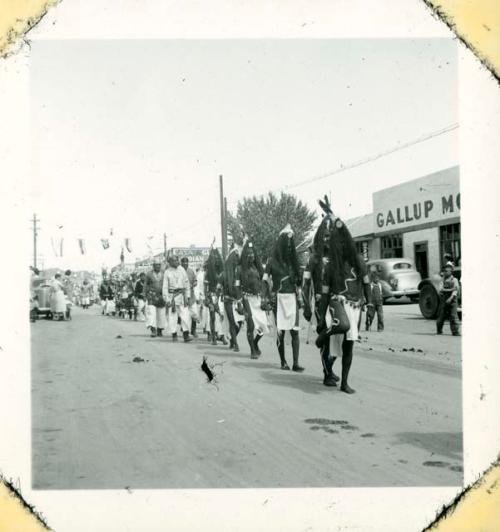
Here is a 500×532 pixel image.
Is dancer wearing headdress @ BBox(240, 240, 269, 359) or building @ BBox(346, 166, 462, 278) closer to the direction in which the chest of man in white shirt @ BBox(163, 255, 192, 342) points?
the dancer wearing headdress

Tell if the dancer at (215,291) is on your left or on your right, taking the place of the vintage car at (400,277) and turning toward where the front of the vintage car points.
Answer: on your left

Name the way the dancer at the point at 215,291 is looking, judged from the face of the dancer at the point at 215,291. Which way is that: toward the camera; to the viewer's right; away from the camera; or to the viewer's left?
toward the camera

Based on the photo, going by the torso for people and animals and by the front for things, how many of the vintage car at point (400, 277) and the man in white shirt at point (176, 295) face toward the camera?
1

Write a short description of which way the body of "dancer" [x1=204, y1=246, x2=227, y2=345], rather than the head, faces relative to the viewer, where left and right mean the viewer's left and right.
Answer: facing the viewer and to the right of the viewer

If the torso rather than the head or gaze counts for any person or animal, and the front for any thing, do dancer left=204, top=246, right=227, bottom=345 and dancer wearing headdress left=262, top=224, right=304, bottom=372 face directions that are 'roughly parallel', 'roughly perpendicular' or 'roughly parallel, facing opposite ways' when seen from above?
roughly parallel

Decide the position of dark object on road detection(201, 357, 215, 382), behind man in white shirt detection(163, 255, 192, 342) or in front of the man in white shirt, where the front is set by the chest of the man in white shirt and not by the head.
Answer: in front

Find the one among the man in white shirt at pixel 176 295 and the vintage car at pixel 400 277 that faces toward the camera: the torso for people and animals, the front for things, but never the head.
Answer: the man in white shirt

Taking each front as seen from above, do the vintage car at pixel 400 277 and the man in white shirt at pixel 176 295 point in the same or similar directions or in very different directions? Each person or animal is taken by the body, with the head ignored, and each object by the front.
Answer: very different directions

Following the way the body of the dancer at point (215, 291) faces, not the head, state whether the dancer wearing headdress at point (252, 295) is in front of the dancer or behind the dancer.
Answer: in front

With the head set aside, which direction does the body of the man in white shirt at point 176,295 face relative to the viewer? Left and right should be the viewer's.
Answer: facing the viewer

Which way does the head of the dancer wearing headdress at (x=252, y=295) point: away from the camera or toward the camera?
toward the camera

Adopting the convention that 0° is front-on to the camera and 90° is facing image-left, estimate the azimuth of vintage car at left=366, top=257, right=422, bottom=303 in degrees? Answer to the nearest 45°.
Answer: approximately 135°

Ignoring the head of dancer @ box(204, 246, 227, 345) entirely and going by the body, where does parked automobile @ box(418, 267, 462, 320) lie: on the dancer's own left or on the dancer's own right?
on the dancer's own left

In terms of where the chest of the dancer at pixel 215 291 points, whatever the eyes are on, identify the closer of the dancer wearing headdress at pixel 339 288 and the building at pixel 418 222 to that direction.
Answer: the dancer wearing headdress

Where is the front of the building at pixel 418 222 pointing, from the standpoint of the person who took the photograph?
facing the viewer and to the left of the viewer
